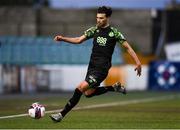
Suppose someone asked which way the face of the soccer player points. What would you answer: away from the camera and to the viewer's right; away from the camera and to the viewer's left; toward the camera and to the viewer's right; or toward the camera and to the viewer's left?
toward the camera and to the viewer's left

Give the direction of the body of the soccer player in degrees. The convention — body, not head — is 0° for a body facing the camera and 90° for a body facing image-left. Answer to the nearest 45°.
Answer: approximately 45°
